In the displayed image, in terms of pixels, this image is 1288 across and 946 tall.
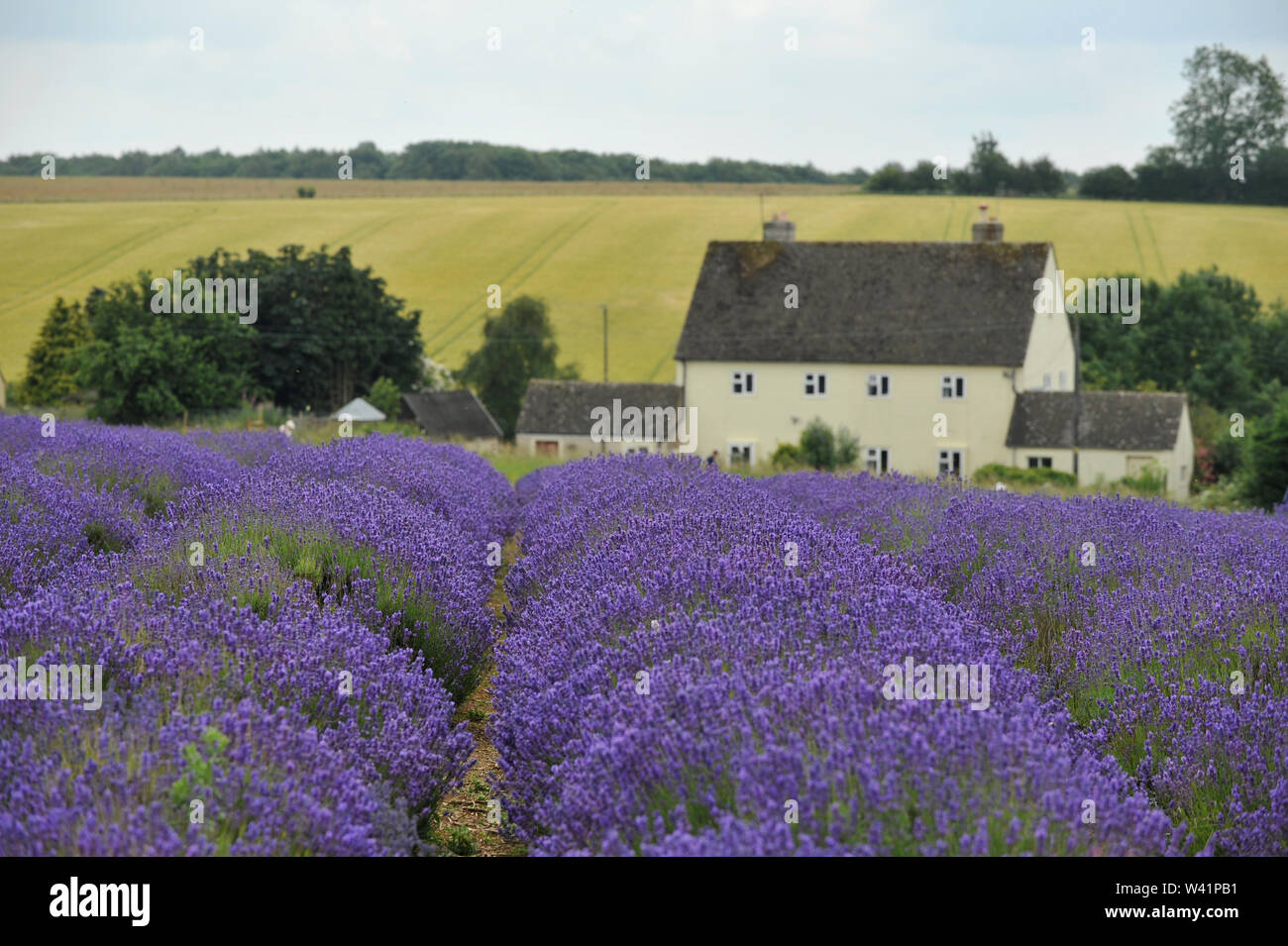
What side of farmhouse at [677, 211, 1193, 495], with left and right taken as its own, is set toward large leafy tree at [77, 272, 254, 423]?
right

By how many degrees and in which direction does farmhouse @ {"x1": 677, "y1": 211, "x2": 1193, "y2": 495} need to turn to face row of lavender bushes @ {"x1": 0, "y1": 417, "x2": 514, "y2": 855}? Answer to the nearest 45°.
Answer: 0° — it already faces it

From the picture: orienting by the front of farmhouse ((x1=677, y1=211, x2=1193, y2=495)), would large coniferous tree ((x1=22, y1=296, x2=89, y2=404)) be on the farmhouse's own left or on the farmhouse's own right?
on the farmhouse's own right

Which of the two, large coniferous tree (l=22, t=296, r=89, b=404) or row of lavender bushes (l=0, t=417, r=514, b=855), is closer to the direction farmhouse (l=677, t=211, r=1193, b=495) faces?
the row of lavender bushes

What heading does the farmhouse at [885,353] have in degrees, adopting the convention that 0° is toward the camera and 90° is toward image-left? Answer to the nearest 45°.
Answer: approximately 0°
